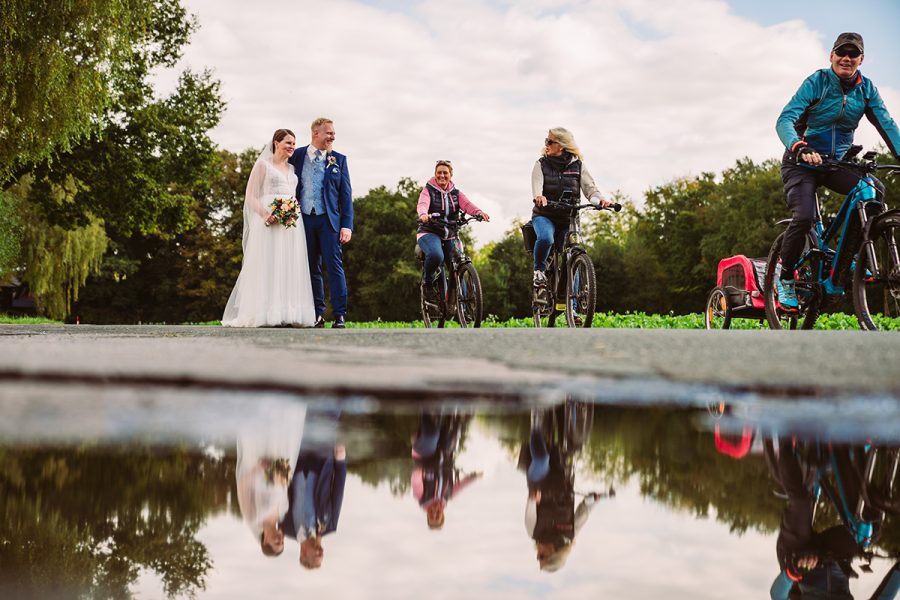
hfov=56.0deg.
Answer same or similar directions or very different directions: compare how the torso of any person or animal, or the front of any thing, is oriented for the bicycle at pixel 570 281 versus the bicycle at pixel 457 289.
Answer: same or similar directions

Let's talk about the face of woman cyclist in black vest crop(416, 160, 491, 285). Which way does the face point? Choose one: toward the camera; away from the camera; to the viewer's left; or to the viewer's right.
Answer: toward the camera

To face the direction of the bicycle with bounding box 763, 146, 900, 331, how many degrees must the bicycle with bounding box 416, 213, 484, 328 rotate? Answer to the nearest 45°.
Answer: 0° — it already faces it

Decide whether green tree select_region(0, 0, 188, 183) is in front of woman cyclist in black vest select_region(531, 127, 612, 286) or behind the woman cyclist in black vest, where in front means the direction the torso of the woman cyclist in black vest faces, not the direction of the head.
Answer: behind

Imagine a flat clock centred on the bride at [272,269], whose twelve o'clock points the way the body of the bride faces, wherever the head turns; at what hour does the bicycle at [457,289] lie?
The bicycle is roughly at 10 o'clock from the bride.

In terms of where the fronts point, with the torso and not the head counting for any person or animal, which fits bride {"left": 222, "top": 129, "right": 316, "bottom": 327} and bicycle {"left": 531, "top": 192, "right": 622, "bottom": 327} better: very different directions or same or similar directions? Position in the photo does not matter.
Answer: same or similar directions

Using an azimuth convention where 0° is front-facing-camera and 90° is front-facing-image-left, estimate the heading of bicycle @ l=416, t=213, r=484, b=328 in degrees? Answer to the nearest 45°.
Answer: approximately 315°

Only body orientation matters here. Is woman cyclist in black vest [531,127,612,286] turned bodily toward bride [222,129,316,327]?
no

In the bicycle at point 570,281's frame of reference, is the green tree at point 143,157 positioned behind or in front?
behind

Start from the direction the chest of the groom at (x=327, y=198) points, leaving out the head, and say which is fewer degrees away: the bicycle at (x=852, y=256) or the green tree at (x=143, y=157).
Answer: the bicycle

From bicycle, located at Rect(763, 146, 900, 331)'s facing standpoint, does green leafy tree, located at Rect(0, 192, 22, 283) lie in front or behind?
behind

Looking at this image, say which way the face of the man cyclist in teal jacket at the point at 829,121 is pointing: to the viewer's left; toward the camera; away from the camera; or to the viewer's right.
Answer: toward the camera

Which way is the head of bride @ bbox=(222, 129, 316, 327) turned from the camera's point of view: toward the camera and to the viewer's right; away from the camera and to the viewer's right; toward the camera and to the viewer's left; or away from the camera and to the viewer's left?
toward the camera and to the viewer's right

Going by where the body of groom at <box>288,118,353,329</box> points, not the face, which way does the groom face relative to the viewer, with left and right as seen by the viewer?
facing the viewer
